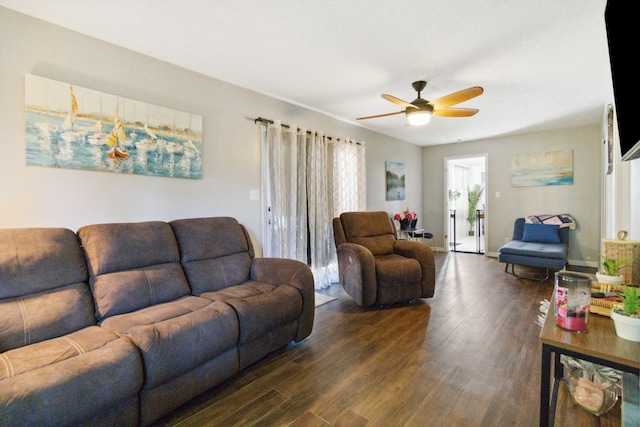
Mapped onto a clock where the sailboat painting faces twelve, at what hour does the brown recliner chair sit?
The brown recliner chair is roughly at 11 o'clock from the sailboat painting.

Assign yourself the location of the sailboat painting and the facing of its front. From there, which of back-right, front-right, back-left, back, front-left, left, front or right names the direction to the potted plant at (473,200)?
front-left

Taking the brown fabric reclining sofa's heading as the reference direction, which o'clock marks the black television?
The black television is roughly at 12 o'clock from the brown fabric reclining sofa.

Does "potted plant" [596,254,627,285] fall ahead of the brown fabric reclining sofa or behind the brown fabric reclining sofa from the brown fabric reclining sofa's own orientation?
ahead

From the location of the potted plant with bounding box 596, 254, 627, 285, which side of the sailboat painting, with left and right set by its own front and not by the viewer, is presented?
front

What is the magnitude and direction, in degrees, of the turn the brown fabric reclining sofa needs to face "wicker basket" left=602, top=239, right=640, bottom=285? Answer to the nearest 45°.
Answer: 0° — it already faces it

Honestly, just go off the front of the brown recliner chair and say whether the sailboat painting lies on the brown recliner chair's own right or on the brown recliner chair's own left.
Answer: on the brown recliner chair's own right

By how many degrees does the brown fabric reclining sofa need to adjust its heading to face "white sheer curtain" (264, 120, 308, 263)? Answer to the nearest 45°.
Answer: approximately 90° to its left

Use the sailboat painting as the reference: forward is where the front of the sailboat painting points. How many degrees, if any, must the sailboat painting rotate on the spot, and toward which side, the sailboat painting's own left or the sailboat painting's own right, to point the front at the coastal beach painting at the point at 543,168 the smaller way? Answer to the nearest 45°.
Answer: approximately 45° to the sailboat painting's own left

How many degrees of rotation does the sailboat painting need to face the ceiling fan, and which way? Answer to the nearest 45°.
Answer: approximately 45° to its left

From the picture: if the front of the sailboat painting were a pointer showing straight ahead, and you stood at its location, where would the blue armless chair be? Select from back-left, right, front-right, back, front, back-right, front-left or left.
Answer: front-left

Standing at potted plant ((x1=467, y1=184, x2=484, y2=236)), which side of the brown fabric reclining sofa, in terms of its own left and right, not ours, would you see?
left

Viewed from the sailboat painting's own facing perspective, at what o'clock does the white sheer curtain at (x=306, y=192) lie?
The white sheer curtain is roughly at 10 o'clock from the sailboat painting.

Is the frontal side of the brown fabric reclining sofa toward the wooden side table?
yes
